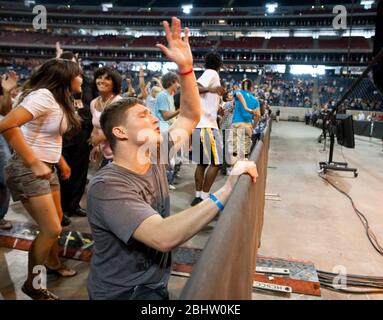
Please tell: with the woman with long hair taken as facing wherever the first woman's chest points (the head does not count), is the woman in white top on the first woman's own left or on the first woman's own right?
on the first woman's own left

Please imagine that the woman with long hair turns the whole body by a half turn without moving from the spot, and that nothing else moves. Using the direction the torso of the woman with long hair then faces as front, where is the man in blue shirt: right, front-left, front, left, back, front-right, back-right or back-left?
back-right

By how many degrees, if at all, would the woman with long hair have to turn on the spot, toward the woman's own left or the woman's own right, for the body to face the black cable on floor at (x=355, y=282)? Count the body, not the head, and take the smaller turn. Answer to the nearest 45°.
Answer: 0° — they already face it

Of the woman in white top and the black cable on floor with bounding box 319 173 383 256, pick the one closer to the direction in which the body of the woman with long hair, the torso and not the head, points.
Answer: the black cable on floor

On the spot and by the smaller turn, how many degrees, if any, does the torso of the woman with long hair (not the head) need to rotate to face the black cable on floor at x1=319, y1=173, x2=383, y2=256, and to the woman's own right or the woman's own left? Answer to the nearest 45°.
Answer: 0° — they already face it

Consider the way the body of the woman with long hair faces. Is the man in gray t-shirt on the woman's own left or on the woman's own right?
on the woman's own right

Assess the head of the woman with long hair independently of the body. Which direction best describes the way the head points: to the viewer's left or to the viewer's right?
to the viewer's right

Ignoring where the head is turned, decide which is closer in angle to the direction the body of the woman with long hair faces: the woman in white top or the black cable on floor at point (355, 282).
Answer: the black cable on floor

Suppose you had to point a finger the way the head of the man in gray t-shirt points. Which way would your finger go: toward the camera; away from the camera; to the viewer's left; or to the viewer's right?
to the viewer's right

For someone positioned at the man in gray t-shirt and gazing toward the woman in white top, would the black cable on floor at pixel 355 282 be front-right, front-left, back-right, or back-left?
front-right

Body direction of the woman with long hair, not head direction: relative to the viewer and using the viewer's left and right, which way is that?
facing to the right of the viewer
